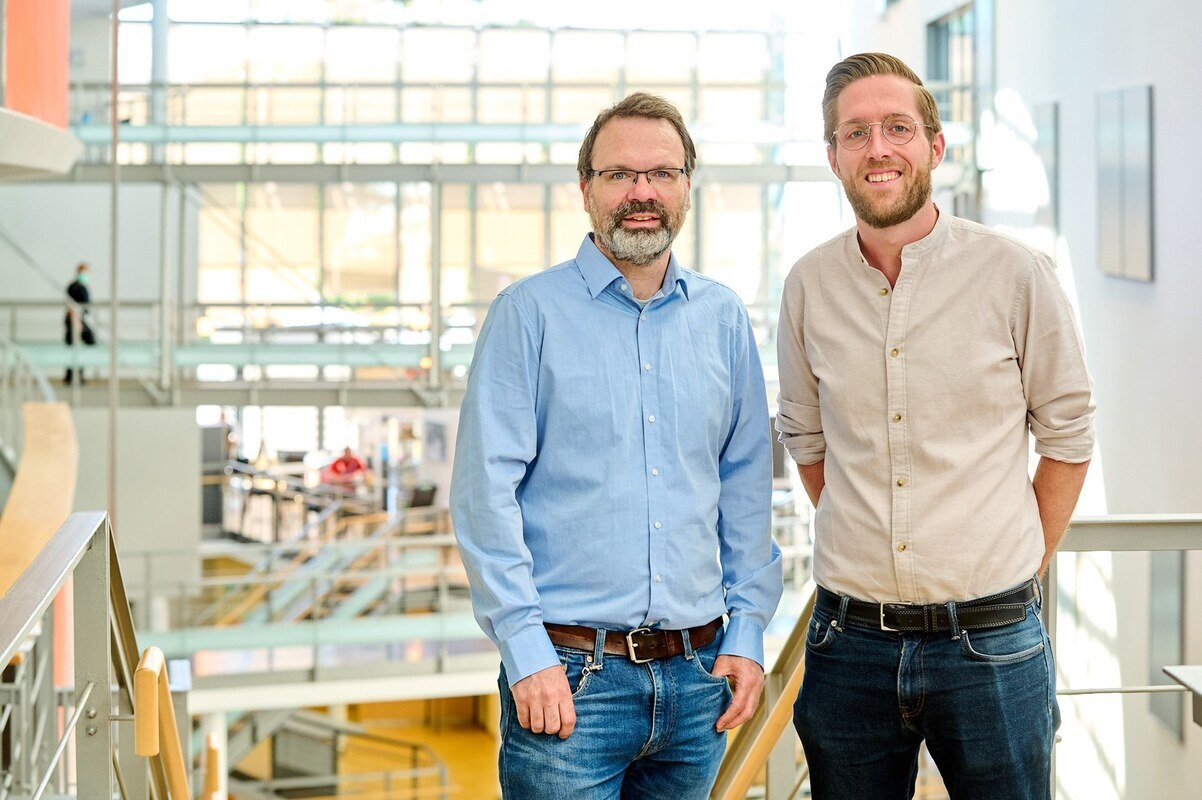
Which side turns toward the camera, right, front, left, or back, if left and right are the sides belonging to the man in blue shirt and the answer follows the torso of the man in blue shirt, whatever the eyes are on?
front

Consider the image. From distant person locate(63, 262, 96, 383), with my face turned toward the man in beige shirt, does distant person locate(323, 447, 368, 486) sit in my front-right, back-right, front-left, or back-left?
back-left

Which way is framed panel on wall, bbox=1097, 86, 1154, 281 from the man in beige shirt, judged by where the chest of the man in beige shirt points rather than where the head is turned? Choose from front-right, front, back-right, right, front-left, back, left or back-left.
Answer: back

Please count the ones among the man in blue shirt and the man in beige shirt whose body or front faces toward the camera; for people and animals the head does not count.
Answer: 2

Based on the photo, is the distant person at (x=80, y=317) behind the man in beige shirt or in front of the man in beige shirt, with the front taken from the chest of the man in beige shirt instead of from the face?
behind

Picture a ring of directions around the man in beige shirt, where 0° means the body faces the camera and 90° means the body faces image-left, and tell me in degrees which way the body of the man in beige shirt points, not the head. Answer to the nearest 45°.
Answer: approximately 0°
